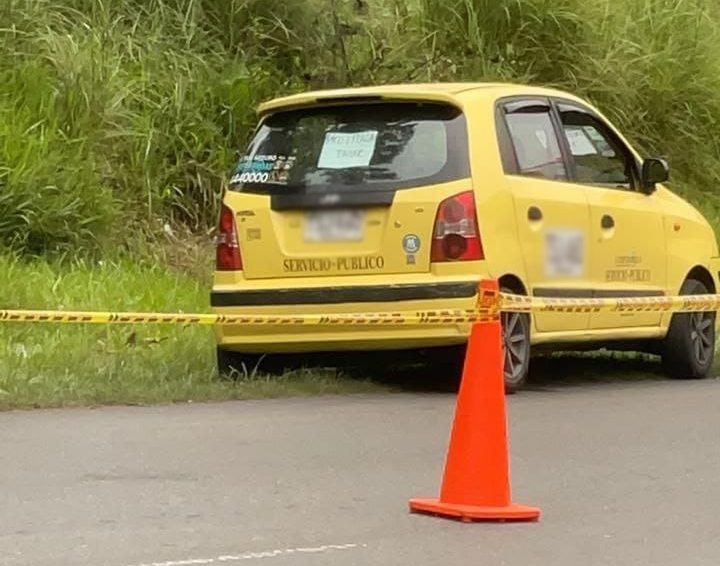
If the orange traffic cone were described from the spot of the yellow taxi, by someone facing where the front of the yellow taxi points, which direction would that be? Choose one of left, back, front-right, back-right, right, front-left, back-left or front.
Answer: back-right

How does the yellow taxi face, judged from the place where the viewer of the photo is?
facing away from the viewer and to the right of the viewer
